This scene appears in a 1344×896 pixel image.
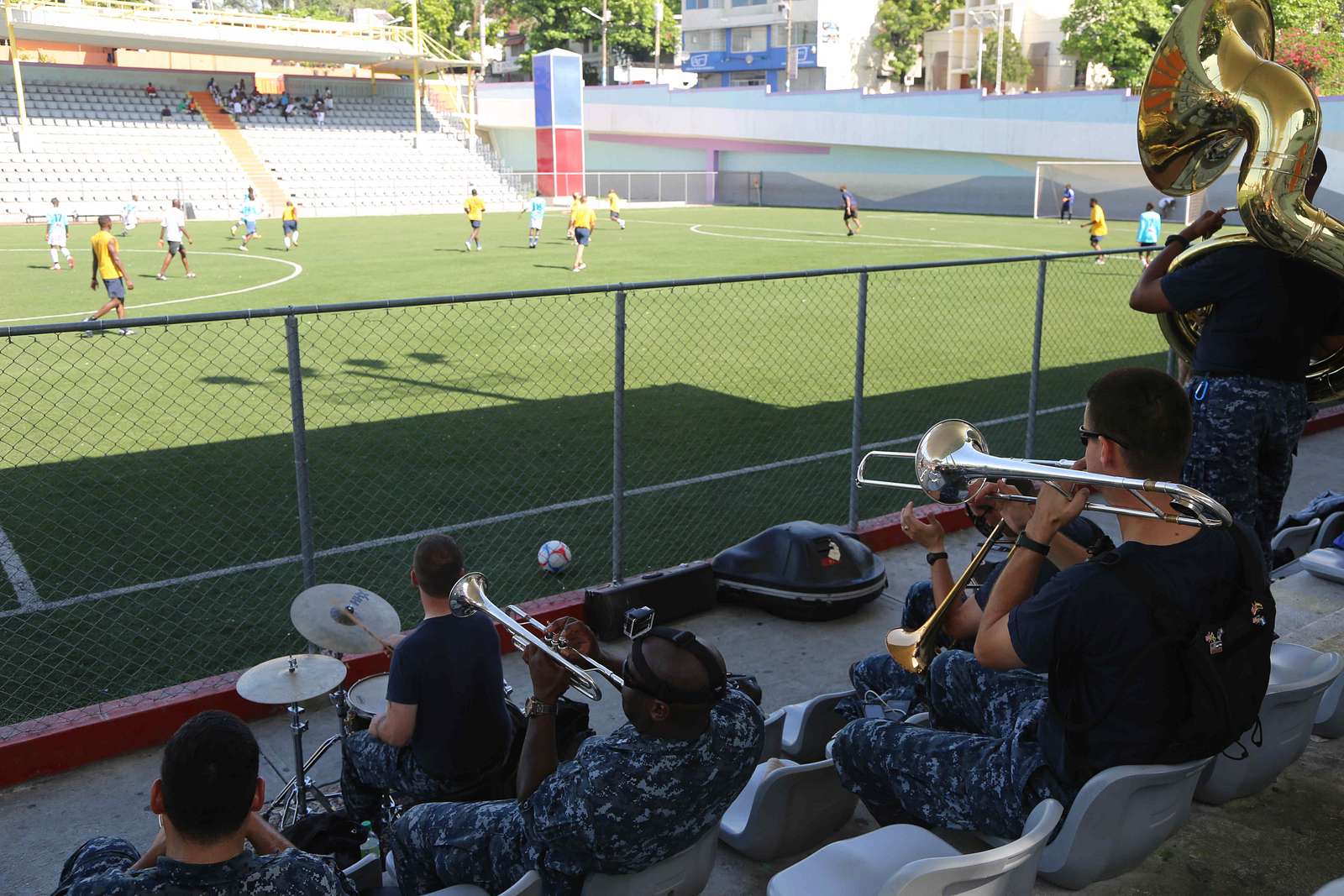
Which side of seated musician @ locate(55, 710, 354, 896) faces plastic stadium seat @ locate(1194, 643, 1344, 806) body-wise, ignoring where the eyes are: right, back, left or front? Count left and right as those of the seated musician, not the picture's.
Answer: right

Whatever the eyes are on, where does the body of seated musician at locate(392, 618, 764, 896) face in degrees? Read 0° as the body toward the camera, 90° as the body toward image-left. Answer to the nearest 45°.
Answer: approximately 135°

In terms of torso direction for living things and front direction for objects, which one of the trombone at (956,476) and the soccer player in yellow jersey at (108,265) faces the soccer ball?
the trombone

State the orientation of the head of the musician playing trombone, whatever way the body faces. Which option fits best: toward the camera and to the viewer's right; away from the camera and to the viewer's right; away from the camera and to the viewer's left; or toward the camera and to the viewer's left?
away from the camera and to the viewer's left

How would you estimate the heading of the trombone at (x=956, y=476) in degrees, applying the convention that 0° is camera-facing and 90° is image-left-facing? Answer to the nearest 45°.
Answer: approximately 135°

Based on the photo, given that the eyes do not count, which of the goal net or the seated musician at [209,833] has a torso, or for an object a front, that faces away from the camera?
the seated musician

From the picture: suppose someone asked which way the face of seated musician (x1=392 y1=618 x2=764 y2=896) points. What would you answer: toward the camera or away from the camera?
away from the camera

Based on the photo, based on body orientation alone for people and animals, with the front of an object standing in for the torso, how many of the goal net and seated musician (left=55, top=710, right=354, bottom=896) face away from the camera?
1

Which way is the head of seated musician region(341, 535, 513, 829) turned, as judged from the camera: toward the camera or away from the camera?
away from the camera

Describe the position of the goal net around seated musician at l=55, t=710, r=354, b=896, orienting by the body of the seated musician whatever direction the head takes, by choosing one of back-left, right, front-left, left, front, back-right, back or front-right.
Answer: front-right

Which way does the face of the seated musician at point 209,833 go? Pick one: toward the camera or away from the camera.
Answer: away from the camera

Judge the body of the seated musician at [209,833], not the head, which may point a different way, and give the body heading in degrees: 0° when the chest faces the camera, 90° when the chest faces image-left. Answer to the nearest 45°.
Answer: approximately 180°

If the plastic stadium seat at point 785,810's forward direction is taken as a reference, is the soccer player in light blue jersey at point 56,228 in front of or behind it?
in front

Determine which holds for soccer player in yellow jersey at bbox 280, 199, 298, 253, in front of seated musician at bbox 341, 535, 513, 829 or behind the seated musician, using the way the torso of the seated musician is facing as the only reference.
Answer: in front

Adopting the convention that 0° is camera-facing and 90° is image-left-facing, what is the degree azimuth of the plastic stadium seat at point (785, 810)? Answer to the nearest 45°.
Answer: approximately 135°
